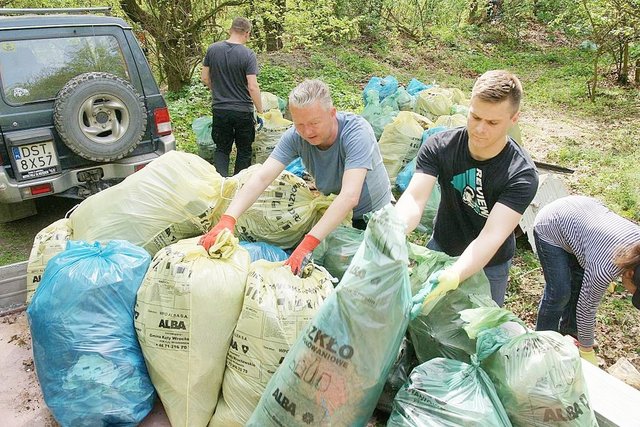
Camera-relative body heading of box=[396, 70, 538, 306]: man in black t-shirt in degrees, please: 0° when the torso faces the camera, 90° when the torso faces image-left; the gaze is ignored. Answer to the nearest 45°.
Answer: approximately 45°

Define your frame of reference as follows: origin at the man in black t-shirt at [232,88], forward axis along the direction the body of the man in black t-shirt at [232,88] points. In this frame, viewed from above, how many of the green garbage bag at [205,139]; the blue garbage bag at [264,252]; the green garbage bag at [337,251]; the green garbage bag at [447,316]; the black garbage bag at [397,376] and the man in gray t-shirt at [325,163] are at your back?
5

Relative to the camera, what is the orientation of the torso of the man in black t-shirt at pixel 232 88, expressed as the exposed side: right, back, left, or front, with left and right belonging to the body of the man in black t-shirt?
back

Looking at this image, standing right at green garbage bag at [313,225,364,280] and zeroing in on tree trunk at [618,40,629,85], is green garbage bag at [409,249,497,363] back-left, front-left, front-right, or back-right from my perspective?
back-right

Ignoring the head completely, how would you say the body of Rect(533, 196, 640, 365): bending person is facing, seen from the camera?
to the viewer's right

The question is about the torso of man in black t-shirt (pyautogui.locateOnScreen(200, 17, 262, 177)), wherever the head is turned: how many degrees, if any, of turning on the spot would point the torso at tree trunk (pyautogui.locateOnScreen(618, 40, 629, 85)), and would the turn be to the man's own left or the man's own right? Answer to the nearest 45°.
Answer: approximately 45° to the man's own right

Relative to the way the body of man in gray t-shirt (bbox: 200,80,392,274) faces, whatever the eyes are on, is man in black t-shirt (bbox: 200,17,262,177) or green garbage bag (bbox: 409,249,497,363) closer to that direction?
the green garbage bag

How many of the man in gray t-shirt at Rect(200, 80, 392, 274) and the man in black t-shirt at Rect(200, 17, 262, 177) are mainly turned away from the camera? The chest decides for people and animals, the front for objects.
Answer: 1

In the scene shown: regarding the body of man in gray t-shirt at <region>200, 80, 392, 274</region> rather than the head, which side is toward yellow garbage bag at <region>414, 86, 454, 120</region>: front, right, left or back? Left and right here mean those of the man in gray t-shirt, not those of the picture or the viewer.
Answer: back

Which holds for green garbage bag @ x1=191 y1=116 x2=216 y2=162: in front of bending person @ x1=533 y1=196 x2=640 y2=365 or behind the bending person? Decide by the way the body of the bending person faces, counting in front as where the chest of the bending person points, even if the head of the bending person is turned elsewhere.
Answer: behind

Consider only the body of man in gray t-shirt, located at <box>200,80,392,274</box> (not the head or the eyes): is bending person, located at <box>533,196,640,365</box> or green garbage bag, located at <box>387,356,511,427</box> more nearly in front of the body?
the green garbage bag

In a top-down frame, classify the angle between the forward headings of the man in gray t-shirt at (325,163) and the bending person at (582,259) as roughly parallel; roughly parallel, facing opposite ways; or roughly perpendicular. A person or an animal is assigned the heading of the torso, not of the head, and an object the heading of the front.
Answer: roughly perpendicular
